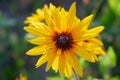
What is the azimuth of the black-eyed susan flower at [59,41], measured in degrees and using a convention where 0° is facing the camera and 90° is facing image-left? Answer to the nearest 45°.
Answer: approximately 0°
